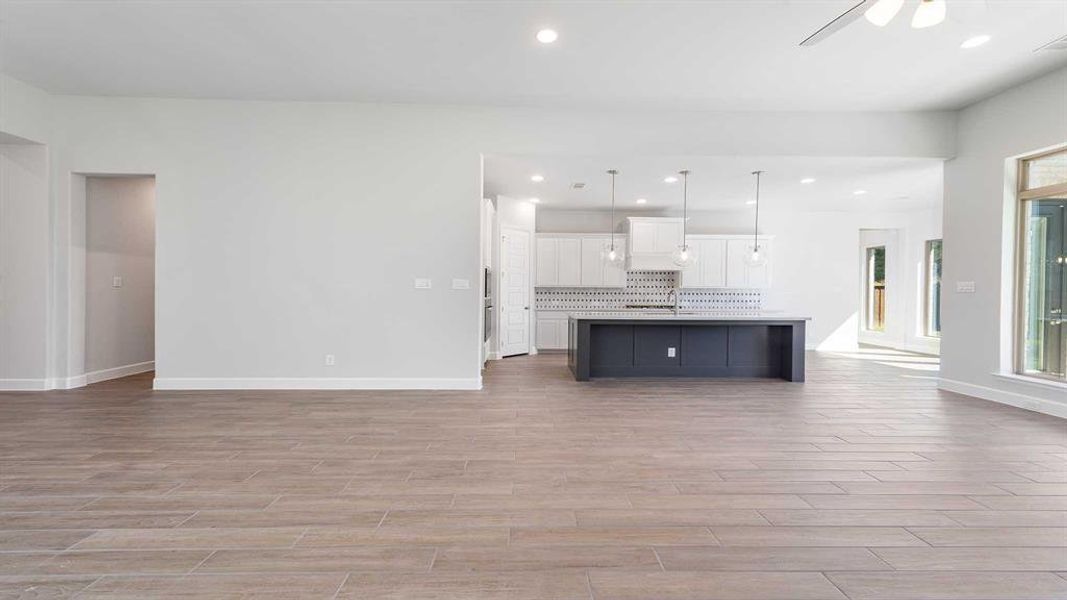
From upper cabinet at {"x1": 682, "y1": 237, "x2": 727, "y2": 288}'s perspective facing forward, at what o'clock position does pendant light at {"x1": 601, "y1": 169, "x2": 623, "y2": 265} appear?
The pendant light is roughly at 1 o'clock from the upper cabinet.

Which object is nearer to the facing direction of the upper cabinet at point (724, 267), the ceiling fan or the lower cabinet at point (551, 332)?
the ceiling fan

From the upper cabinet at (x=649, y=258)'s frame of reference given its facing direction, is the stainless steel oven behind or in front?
in front

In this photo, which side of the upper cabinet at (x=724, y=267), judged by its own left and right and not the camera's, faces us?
front

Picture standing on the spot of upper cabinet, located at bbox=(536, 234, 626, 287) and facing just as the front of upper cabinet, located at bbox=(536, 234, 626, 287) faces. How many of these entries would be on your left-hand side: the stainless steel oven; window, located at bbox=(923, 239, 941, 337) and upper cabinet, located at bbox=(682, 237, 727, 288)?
2

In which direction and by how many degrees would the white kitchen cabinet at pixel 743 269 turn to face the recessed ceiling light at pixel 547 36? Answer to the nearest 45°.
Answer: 0° — it already faces it

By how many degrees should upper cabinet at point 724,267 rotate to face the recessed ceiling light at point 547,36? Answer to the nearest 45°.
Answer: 0° — it already faces it

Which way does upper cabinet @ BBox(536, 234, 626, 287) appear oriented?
toward the camera

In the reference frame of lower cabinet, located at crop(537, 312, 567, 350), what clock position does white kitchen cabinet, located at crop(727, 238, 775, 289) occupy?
The white kitchen cabinet is roughly at 9 o'clock from the lower cabinet.

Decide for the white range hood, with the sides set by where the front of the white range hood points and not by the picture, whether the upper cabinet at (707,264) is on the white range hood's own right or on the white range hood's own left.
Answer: on the white range hood's own left

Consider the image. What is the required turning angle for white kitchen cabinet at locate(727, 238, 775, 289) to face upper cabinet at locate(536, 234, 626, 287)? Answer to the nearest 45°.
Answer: approximately 45° to its right

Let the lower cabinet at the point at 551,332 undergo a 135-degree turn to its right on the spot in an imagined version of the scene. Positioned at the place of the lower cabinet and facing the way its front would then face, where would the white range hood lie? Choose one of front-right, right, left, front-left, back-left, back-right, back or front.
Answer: back-right

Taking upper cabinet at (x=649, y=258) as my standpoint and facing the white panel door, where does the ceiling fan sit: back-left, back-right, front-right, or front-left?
front-left

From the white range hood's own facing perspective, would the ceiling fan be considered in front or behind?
in front
